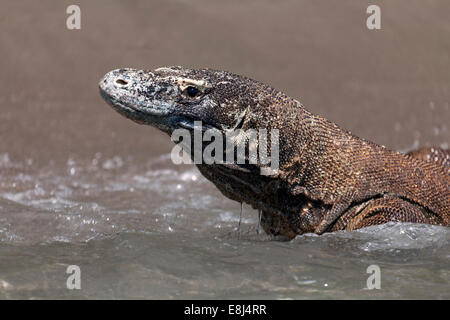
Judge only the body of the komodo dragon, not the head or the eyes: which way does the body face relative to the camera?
to the viewer's left
